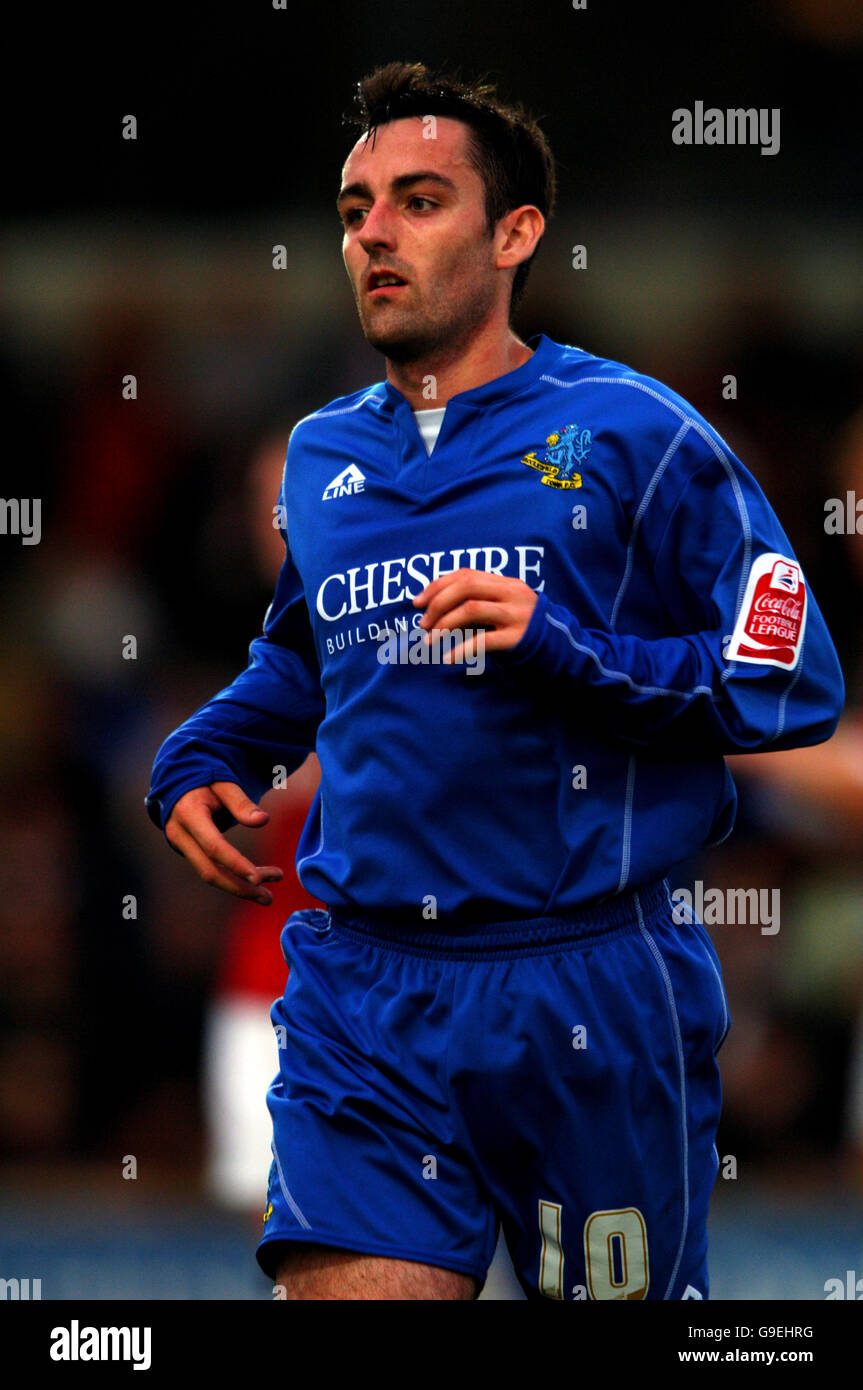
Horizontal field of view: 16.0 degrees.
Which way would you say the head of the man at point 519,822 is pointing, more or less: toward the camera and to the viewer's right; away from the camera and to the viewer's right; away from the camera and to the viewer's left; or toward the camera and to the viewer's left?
toward the camera and to the viewer's left

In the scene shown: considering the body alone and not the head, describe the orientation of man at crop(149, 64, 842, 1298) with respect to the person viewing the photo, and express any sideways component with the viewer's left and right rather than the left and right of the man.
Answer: facing the viewer and to the left of the viewer
